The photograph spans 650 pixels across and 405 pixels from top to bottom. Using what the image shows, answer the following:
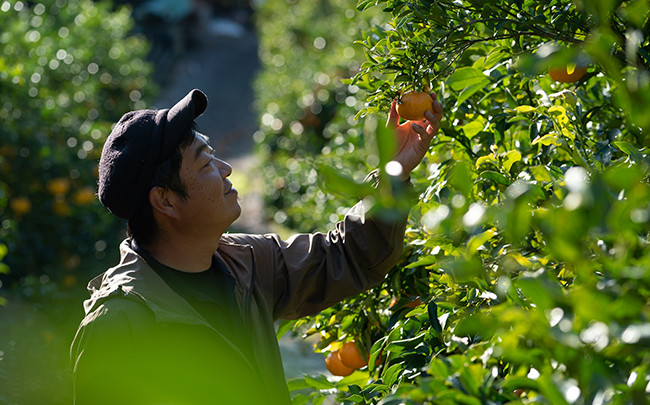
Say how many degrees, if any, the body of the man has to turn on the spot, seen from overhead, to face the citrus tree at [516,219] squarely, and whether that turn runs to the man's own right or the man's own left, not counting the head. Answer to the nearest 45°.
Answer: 0° — they already face it

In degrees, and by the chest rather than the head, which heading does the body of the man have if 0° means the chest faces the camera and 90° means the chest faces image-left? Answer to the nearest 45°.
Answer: approximately 315°
